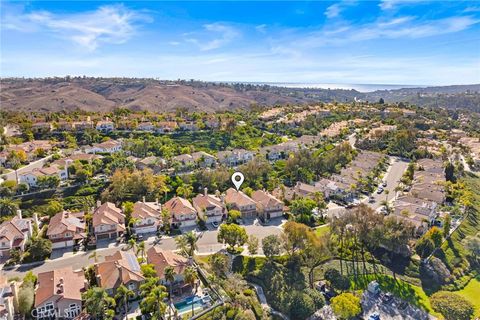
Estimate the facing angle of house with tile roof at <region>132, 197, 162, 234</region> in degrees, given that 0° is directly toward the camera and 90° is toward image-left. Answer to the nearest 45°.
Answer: approximately 0°

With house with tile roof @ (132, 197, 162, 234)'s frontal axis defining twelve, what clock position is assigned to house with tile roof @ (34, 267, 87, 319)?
house with tile roof @ (34, 267, 87, 319) is roughly at 1 o'clock from house with tile roof @ (132, 197, 162, 234).

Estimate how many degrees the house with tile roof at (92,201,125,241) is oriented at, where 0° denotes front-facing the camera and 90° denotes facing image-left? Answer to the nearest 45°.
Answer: approximately 0°

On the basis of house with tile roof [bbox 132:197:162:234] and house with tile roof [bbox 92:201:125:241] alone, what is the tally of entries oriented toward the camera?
2

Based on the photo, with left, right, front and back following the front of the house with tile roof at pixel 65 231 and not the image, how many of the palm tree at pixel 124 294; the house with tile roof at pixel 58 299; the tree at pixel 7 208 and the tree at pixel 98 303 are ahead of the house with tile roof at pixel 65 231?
3

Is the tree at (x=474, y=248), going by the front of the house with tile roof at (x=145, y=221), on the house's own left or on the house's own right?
on the house's own left
